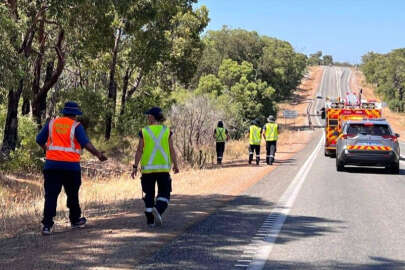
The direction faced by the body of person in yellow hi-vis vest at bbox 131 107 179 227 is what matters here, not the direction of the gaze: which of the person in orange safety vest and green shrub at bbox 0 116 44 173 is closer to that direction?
the green shrub

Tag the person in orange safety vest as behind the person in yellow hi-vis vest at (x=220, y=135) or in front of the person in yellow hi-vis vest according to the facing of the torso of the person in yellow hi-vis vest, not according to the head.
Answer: behind

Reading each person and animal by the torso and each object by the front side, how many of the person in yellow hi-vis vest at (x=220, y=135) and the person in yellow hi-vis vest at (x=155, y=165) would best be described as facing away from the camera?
2

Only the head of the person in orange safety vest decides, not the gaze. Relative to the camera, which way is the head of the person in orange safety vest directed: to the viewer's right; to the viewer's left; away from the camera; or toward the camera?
away from the camera

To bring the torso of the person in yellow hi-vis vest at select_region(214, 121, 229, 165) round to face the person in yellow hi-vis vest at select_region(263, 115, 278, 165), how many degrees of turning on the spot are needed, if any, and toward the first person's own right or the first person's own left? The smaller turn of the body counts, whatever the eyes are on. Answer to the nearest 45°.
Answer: approximately 135° to the first person's own right

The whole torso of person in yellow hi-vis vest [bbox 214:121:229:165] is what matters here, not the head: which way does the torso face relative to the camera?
away from the camera

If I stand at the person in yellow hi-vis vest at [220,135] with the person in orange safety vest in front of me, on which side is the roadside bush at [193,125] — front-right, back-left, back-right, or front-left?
back-right

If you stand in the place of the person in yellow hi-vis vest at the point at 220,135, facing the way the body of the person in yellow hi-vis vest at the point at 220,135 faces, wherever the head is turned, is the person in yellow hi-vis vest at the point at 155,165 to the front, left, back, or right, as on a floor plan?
back

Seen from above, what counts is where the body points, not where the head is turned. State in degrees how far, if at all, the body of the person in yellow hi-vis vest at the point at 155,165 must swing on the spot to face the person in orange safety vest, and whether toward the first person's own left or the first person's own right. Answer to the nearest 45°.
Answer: approximately 90° to the first person's own left

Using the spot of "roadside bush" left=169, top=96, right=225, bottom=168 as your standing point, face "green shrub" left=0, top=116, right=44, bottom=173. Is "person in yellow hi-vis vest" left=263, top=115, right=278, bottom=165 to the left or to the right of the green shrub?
left

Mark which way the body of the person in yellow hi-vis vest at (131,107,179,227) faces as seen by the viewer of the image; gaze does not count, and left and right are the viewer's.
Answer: facing away from the viewer
